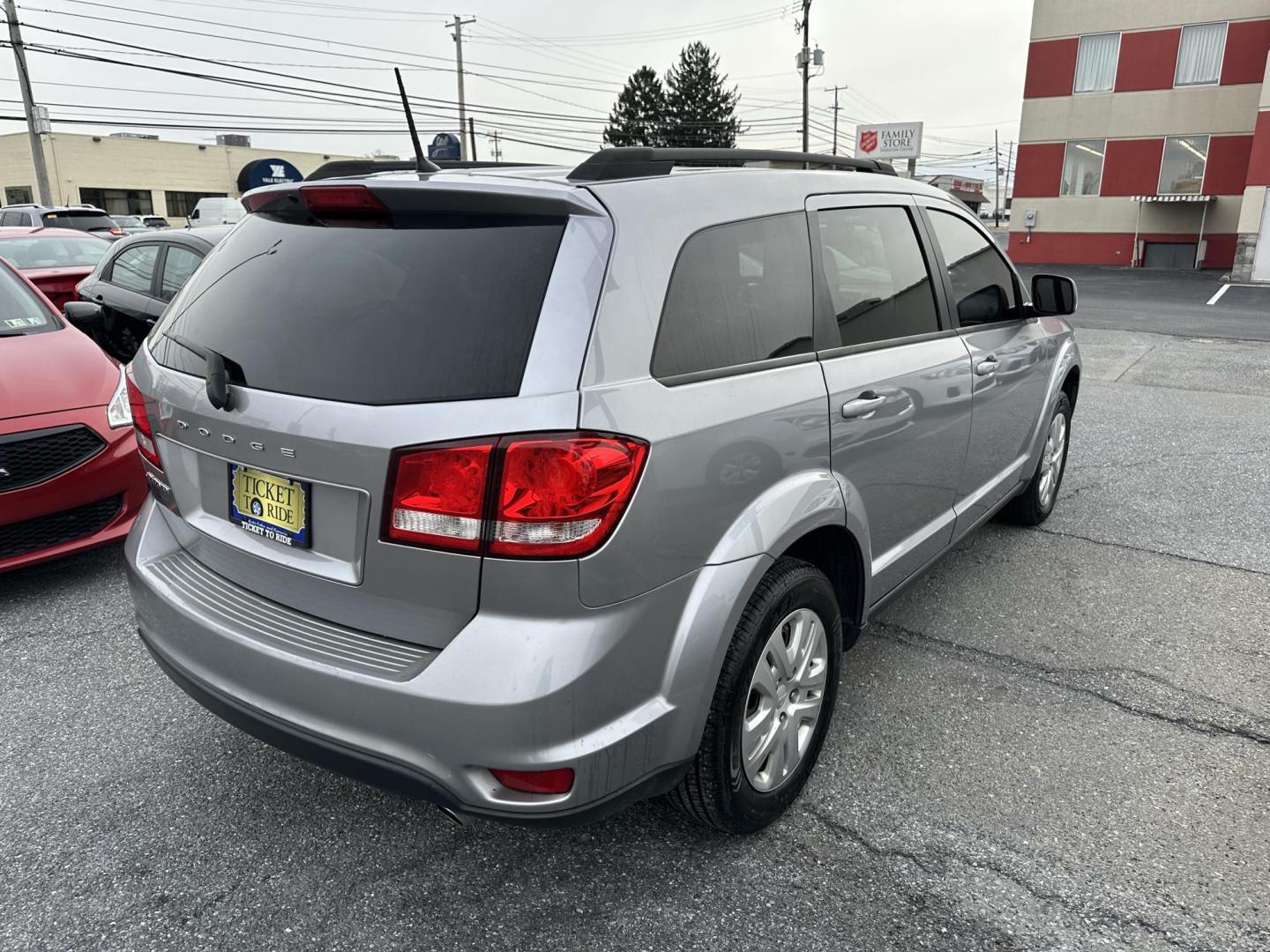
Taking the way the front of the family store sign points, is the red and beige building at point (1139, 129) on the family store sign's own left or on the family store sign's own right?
on the family store sign's own left

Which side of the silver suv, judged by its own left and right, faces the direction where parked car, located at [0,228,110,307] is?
left

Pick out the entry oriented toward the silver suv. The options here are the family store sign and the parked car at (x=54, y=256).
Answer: the family store sign

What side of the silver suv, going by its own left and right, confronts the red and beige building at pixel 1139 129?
front

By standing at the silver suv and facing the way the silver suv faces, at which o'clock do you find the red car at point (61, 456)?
The red car is roughly at 9 o'clock from the silver suv.

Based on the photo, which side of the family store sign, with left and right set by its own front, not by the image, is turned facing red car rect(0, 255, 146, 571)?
front

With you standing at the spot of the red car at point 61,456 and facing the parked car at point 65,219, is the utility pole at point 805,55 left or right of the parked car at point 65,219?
right

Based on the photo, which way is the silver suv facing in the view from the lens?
facing away from the viewer and to the right of the viewer

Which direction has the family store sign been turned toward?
toward the camera

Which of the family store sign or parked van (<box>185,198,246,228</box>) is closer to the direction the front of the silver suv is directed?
the family store sign
